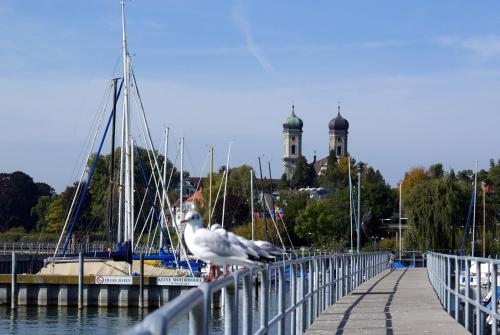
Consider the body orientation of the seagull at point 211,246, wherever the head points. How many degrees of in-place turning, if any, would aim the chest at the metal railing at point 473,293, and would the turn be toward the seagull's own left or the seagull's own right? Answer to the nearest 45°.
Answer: approximately 135° to the seagull's own right

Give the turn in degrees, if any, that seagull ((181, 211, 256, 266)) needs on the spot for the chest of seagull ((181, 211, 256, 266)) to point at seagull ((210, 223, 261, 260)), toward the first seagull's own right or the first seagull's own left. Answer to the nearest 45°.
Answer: approximately 135° to the first seagull's own right

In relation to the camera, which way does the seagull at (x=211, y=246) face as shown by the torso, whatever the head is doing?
to the viewer's left
